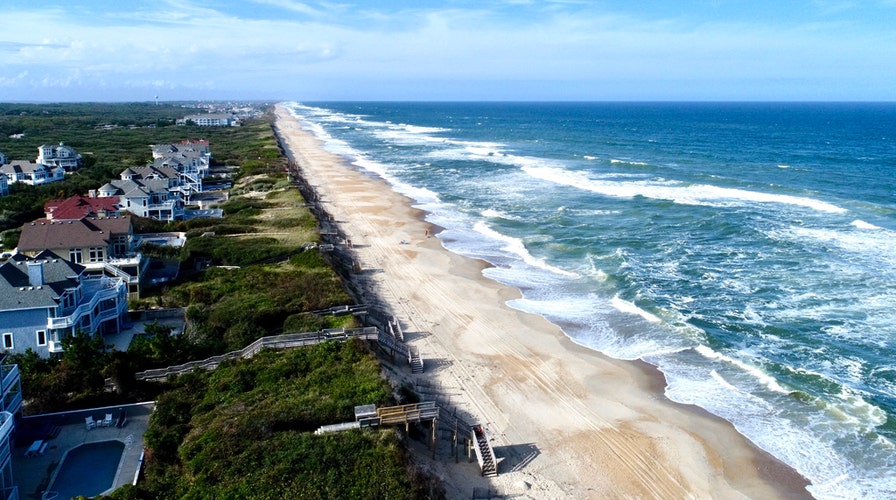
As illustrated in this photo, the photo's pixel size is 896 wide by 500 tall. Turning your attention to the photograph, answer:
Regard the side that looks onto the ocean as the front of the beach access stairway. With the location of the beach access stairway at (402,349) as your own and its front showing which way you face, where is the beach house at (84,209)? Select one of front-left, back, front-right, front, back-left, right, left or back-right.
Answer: back

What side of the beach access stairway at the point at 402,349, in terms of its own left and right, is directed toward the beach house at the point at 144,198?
back

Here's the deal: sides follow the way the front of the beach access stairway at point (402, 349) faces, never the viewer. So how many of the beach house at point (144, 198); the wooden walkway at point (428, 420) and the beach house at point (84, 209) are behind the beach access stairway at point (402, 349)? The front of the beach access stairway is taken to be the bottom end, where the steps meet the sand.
2

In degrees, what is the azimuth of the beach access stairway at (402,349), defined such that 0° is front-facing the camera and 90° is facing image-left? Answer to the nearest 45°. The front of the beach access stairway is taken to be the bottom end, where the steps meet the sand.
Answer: approximately 315°

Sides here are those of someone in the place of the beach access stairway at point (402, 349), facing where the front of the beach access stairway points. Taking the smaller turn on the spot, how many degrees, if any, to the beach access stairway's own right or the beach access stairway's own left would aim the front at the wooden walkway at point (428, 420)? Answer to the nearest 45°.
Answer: approximately 45° to the beach access stairway's own right

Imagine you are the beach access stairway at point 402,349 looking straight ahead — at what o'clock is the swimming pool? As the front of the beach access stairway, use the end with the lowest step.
The swimming pool is roughly at 3 o'clock from the beach access stairway.

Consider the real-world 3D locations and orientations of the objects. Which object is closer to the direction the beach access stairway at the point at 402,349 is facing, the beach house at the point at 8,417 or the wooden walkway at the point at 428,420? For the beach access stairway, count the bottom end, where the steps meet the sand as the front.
the wooden walkway

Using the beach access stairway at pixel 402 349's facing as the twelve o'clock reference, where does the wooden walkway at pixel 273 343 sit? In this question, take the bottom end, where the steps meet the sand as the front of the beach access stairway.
The wooden walkway is roughly at 4 o'clock from the beach access stairway.

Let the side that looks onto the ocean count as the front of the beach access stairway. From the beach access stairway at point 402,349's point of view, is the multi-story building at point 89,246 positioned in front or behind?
behind

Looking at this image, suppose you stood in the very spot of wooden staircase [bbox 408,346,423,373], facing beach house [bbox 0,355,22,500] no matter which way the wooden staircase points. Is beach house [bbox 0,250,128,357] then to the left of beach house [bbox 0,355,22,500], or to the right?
right

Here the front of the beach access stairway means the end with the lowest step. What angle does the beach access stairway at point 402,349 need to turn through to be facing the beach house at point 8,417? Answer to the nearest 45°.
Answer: approximately 90° to its right
